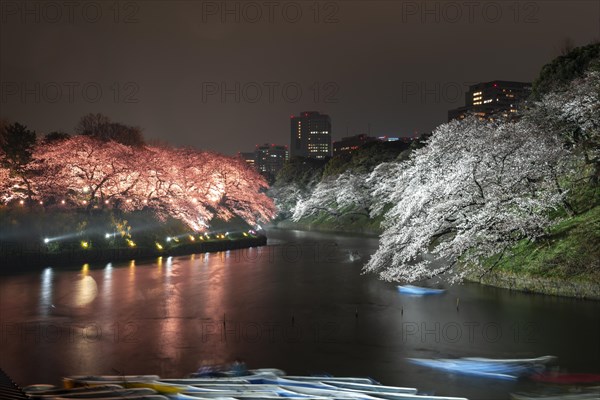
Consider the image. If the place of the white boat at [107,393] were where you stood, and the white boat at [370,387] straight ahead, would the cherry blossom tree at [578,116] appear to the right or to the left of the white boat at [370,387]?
left

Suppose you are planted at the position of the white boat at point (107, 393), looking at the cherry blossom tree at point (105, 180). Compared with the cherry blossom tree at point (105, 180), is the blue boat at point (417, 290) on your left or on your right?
right

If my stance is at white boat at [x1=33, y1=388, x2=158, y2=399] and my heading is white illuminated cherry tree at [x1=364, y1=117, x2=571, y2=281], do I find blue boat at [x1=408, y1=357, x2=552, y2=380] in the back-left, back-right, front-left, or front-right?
front-right

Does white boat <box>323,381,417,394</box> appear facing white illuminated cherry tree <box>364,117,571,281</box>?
no

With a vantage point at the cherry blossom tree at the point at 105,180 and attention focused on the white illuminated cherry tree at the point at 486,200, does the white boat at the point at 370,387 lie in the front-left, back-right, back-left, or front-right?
front-right
